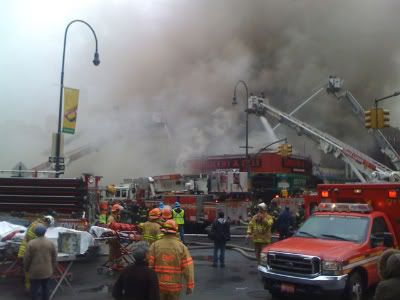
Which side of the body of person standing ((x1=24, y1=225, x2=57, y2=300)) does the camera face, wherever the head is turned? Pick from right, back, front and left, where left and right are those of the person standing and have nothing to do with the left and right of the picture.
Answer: back

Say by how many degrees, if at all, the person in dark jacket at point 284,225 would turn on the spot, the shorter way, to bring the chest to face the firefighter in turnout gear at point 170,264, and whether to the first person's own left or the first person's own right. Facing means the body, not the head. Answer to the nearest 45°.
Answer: approximately 180°

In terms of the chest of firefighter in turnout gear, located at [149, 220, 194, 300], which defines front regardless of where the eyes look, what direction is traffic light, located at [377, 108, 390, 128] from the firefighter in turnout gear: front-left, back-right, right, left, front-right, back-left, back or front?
front-right

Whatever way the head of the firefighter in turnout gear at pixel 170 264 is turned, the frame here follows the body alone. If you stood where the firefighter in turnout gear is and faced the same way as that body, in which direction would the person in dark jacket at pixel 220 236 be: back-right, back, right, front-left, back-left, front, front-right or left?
front

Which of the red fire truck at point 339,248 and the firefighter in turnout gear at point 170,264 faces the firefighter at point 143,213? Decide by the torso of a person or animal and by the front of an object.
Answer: the firefighter in turnout gear

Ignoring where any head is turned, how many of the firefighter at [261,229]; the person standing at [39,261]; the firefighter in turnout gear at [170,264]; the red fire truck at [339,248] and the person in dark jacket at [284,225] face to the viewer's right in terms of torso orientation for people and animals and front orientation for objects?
0

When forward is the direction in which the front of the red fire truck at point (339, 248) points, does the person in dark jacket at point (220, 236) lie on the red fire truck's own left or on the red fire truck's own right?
on the red fire truck's own right

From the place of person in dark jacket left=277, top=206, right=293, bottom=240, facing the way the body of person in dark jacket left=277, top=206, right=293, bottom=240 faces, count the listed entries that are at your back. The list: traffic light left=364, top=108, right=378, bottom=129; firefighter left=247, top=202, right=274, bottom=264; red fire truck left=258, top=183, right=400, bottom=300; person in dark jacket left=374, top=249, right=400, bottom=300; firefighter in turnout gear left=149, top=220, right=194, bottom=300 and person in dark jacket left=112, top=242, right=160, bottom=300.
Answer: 5

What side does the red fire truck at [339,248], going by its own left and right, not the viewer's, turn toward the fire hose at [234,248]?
right

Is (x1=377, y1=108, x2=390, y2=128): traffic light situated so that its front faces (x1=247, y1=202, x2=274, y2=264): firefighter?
no

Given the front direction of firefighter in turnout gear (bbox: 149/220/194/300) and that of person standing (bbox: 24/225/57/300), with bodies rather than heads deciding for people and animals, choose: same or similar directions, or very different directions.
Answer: same or similar directions

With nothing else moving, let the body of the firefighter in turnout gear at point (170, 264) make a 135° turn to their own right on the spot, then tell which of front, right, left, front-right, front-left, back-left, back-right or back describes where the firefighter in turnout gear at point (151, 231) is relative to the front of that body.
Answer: back-left

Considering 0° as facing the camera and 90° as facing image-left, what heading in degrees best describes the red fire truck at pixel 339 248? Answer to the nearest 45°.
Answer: approximately 45°

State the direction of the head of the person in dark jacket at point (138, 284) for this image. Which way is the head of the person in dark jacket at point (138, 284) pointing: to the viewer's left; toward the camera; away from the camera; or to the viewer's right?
away from the camera

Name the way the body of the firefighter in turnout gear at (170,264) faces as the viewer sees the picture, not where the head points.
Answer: away from the camera
